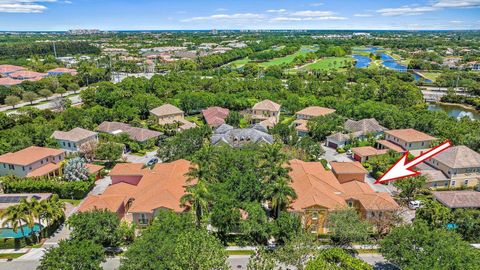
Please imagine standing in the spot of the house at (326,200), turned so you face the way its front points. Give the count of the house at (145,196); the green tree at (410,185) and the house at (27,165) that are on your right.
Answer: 2

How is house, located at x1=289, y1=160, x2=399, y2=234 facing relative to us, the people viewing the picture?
facing the viewer

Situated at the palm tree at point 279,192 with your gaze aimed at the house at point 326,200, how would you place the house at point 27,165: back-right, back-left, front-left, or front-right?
back-left

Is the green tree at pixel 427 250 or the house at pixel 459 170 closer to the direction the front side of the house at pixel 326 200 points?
the green tree

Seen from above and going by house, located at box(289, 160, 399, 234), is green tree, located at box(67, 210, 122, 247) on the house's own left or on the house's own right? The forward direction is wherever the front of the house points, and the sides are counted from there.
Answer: on the house's own right

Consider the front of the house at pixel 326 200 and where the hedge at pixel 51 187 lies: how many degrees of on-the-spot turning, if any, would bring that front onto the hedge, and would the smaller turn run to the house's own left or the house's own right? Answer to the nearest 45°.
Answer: approximately 90° to the house's own right

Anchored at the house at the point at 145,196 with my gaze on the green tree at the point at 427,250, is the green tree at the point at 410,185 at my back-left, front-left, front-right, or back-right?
front-left

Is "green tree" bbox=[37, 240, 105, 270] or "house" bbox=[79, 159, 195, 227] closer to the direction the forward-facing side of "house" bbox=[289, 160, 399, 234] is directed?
the green tree

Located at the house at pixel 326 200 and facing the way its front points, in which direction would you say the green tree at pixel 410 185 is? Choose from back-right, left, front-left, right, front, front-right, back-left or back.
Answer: back-left

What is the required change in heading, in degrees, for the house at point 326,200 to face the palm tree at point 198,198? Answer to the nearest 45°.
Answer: approximately 45° to its right

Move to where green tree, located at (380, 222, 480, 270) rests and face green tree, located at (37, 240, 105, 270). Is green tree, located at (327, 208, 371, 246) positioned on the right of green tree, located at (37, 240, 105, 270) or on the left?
right

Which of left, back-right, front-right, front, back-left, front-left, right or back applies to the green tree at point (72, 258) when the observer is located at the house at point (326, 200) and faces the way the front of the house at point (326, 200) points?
front-right

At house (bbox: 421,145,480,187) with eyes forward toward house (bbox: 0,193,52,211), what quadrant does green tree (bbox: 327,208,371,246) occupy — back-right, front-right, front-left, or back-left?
front-left

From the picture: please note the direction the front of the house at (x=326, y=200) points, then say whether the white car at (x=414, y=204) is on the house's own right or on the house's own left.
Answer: on the house's own left

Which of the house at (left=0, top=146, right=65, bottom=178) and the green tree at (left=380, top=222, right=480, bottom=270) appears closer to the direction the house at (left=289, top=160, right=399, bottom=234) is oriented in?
the green tree

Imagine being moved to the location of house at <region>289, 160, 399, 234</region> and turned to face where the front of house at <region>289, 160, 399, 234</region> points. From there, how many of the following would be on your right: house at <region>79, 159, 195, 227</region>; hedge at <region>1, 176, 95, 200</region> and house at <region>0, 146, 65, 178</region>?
3

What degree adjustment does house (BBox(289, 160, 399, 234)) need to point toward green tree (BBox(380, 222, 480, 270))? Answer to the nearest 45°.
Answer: approximately 45° to its left

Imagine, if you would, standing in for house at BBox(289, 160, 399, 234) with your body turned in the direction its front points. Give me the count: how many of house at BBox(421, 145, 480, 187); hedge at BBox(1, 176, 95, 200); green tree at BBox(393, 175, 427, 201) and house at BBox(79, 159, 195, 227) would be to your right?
2
